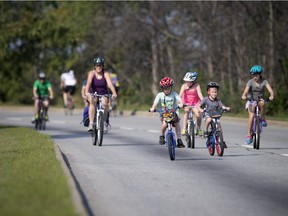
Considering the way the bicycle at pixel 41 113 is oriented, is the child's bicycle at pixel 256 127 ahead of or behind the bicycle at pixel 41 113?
ahead

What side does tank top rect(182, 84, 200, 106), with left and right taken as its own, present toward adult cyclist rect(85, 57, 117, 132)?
right

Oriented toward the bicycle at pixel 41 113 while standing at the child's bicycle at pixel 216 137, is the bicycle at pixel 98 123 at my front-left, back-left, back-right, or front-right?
front-left

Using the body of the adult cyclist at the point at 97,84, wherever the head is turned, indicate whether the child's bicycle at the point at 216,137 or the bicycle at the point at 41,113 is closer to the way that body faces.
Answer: the child's bicycle

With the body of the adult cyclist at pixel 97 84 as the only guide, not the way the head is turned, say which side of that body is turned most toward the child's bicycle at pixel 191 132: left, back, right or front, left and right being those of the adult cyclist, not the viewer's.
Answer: left

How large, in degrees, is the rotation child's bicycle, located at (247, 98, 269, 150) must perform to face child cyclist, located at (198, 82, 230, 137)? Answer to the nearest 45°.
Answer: approximately 45° to its right

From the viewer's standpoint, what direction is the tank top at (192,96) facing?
toward the camera

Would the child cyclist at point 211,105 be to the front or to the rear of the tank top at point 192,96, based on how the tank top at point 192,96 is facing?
to the front

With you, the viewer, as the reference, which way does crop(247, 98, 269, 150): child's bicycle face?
facing the viewer

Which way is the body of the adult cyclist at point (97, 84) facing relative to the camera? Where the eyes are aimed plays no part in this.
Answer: toward the camera
